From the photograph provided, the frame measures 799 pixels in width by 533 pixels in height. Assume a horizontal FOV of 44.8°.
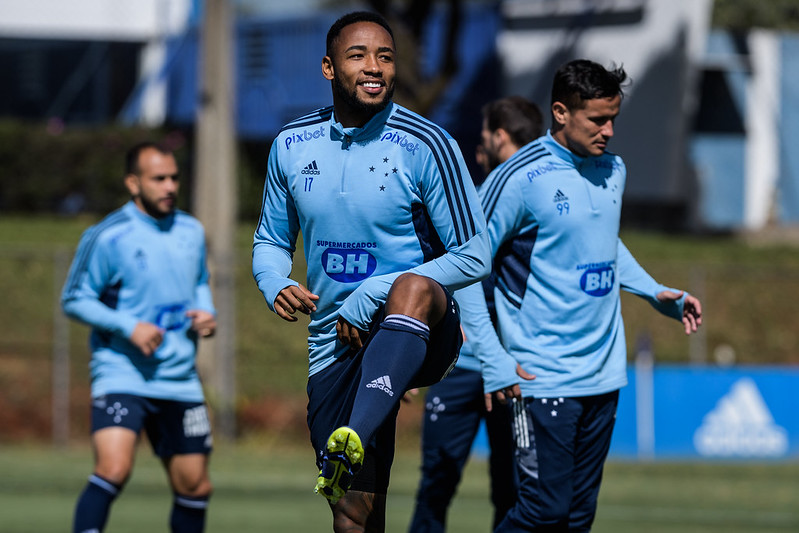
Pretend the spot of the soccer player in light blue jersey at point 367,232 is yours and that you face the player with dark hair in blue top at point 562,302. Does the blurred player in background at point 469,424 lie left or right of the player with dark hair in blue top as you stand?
left

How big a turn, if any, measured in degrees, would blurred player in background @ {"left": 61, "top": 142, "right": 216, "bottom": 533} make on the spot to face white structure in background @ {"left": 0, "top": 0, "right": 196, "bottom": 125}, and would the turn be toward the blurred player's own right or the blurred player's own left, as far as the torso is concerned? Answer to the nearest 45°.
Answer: approximately 135° to the blurred player's own left

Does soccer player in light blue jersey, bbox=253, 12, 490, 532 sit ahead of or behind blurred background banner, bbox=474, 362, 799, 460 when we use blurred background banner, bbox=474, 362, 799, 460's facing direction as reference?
ahead

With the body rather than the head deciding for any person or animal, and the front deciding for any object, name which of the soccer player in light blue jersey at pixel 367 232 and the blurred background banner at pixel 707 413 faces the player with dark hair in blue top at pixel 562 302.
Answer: the blurred background banner

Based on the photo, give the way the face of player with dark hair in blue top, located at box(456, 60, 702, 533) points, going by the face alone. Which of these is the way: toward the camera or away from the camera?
toward the camera

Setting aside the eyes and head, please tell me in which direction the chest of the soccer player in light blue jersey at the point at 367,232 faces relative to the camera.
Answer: toward the camera

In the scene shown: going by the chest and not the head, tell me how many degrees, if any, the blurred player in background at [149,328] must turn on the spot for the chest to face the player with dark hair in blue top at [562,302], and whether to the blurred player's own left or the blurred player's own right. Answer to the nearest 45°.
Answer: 0° — they already face them

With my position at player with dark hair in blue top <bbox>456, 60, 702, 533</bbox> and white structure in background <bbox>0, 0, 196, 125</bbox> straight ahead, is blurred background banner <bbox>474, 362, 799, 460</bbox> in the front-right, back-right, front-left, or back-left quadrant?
front-right

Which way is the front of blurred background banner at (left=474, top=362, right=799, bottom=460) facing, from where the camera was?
facing the viewer

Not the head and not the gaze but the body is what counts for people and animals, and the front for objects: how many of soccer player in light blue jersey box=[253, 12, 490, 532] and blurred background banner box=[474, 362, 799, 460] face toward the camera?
2

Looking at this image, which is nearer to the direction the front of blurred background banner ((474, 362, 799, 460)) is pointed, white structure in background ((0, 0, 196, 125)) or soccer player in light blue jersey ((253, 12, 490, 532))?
the soccer player in light blue jersey
